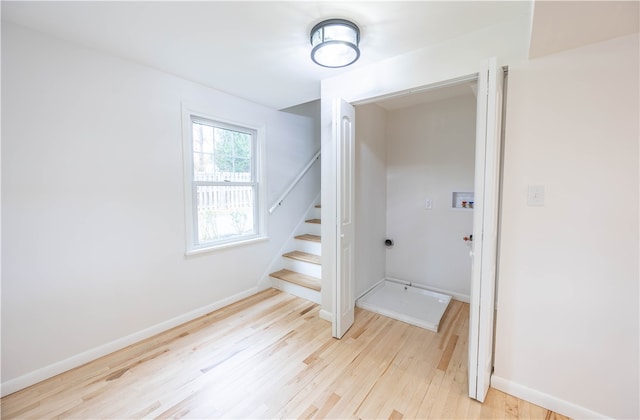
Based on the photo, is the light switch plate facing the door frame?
no

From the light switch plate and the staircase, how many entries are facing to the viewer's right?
0

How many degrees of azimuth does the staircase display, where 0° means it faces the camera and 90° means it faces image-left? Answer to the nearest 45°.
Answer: approximately 45°

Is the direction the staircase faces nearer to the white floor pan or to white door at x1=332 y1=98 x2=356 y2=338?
the white door

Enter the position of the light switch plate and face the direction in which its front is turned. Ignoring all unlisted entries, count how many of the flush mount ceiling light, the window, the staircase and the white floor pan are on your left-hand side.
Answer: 0

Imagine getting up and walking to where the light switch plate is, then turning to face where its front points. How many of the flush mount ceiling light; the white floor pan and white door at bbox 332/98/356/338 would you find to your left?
0

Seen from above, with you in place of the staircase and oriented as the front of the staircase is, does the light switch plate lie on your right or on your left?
on your left

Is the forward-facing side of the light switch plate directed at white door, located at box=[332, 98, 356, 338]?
no

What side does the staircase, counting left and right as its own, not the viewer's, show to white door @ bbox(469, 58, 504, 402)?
left

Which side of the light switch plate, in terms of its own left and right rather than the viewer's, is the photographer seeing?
front

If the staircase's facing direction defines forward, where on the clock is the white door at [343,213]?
The white door is roughly at 10 o'clock from the staircase.

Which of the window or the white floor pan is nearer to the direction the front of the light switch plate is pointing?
the window

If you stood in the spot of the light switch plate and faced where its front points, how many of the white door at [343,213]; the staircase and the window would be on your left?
0
